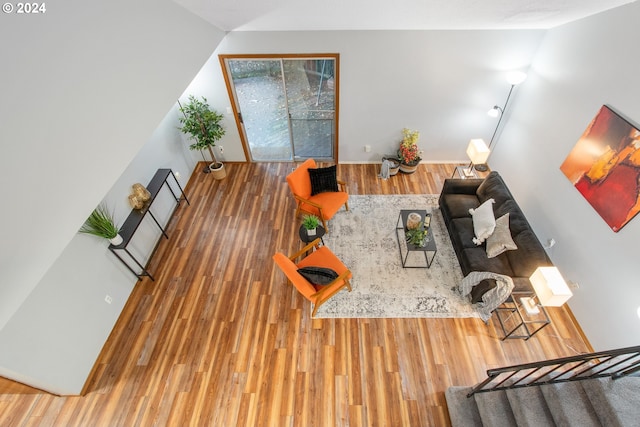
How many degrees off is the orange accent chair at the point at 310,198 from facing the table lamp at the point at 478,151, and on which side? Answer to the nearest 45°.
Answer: approximately 45° to its left

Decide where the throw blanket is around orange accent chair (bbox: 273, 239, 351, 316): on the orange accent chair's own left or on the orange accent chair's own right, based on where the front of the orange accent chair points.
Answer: on the orange accent chair's own right

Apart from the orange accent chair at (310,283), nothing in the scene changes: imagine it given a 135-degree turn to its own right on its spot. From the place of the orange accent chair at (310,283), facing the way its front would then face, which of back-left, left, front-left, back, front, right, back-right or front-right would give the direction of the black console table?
right

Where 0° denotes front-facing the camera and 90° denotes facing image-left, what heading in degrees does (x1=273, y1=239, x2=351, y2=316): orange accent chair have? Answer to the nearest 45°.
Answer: approximately 225°

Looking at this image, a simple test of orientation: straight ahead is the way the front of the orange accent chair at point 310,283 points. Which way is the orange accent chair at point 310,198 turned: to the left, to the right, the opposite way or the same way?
to the right

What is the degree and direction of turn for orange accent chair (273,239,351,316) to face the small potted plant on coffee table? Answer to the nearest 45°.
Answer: approximately 45° to its right

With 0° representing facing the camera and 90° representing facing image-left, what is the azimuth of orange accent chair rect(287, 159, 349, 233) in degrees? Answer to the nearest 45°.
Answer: approximately 315°

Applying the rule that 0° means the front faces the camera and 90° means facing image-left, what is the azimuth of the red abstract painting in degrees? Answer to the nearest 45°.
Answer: approximately 45°

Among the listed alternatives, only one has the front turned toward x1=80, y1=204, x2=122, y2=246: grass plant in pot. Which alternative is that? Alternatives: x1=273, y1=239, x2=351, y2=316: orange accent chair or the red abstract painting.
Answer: the red abstract painting

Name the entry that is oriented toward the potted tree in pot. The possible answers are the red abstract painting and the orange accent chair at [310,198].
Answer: the red abstract painting

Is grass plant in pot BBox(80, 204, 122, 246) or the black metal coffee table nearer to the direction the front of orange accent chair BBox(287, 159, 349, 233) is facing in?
the black metal coffee table
